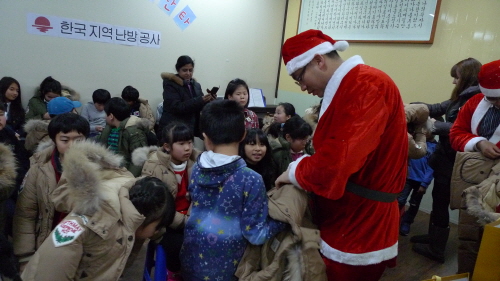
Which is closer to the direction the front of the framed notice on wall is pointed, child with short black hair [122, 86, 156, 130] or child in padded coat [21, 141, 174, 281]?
the child in padded coat

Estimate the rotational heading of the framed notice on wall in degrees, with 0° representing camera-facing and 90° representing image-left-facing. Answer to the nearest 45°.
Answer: approximately 0°

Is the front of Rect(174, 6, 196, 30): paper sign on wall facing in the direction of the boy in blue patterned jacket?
yes

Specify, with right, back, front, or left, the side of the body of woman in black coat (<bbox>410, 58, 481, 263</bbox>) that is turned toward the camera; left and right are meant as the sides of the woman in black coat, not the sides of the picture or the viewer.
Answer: left

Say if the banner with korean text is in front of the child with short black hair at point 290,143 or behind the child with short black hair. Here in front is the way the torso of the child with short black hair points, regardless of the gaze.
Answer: behind

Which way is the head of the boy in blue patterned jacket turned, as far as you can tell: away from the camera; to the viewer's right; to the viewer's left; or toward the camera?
away from the camera
